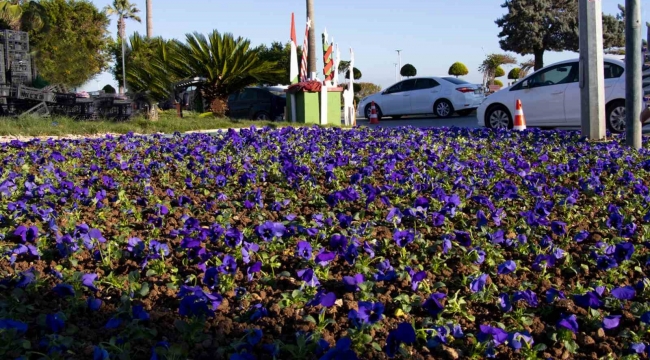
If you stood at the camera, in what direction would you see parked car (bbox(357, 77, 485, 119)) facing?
facing away from the viewer and to the left of the viewer

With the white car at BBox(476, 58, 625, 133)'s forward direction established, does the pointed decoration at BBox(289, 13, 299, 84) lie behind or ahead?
ahead

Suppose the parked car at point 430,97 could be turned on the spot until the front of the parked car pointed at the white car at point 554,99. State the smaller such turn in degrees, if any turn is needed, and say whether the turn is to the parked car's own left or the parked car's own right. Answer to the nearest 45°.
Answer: approximately 135° to the parked car's own left

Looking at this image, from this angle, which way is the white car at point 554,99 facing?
to the viewer's left

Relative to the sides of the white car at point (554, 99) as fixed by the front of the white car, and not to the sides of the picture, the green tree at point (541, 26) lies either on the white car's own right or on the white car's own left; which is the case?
on the white car's own right

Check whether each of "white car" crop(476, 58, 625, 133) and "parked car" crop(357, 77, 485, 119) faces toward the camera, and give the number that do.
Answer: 0

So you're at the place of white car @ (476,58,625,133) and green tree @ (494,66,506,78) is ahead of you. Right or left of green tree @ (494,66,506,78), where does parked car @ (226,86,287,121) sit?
left

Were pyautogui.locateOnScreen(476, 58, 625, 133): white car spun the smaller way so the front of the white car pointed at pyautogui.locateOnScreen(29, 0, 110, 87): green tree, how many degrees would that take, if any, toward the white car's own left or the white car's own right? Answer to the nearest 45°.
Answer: approximately 45° to the white car's own right

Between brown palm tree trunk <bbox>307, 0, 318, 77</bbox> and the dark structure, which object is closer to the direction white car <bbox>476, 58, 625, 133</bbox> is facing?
the dark structure

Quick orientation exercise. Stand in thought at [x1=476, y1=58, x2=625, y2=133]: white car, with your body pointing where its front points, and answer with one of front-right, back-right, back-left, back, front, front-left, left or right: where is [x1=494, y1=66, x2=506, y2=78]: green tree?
right

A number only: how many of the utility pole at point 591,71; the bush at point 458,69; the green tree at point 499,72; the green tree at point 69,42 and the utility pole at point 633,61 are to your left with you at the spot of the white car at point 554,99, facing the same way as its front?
2

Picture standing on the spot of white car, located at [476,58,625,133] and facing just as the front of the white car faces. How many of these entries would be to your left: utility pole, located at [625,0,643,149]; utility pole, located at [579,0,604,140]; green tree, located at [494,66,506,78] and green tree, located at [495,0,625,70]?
2
